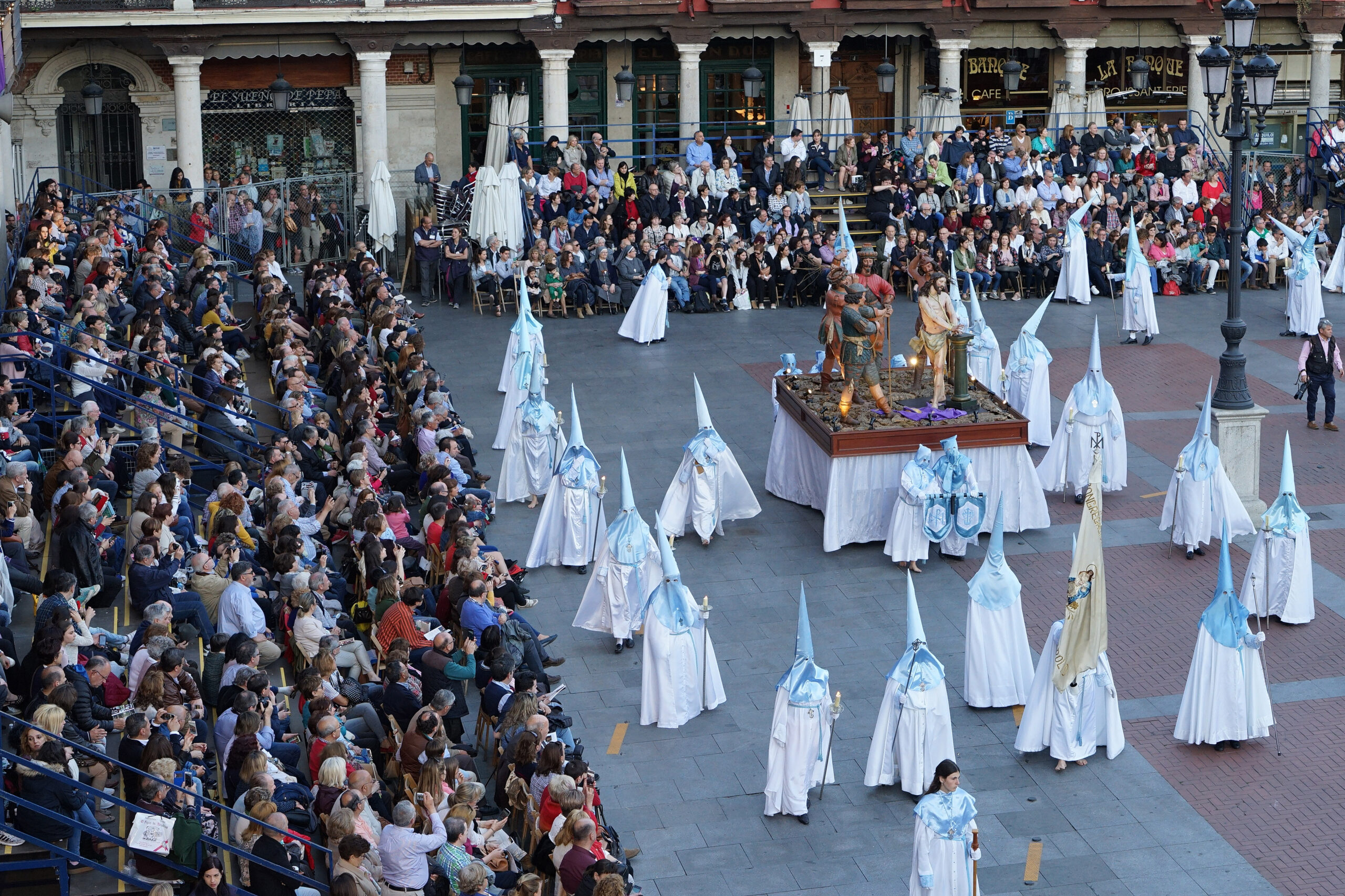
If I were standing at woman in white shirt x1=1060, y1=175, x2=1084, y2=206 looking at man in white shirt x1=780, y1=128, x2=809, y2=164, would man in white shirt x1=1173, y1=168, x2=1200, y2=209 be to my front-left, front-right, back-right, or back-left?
back-right

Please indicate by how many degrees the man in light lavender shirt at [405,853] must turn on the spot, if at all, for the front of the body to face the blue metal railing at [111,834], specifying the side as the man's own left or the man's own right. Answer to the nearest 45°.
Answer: approximately 135° to the man's own left

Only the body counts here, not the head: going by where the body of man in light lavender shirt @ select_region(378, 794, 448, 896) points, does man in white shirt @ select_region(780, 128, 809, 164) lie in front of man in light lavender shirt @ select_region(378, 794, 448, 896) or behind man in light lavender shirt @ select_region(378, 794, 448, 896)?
in front

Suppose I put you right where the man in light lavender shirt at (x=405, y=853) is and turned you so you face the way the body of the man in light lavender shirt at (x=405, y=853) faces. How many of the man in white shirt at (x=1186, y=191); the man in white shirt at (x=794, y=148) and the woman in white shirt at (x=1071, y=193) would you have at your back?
0

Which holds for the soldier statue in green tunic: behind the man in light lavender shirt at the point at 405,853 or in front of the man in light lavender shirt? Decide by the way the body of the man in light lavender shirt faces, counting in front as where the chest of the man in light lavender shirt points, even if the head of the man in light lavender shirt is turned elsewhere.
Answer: in front

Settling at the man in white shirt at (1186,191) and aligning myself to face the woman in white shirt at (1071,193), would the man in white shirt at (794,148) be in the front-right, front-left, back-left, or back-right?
front-right

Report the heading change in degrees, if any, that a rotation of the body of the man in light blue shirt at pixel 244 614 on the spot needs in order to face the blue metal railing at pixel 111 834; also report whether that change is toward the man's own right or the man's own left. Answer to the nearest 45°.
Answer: approximately 90° to the man's own right

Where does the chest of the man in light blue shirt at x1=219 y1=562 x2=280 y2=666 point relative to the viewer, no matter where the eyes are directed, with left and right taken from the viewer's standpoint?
facing to the right of the viewer

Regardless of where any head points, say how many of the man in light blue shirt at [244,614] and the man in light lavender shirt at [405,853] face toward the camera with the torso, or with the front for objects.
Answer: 0

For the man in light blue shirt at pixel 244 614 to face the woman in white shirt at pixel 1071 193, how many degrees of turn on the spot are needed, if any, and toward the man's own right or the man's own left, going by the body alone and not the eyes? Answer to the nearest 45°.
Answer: approximately 45° to the man's own left

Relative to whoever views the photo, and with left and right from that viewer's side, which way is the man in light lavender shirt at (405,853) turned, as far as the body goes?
facing away from the viewer and to the right of the viewer

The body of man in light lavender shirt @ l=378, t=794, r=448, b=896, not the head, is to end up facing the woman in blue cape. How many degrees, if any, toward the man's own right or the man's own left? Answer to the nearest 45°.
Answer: approximately 45° to the man's own right

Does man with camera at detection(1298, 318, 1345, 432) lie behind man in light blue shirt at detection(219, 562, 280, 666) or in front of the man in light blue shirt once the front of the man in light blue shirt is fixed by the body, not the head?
in front

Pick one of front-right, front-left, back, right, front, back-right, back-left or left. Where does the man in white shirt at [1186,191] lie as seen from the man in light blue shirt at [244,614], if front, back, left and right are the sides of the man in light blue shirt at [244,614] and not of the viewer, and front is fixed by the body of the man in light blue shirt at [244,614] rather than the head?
front-left

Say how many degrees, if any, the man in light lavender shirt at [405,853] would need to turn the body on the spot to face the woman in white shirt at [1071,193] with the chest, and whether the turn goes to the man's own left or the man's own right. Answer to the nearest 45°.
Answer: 0° — they already face them
